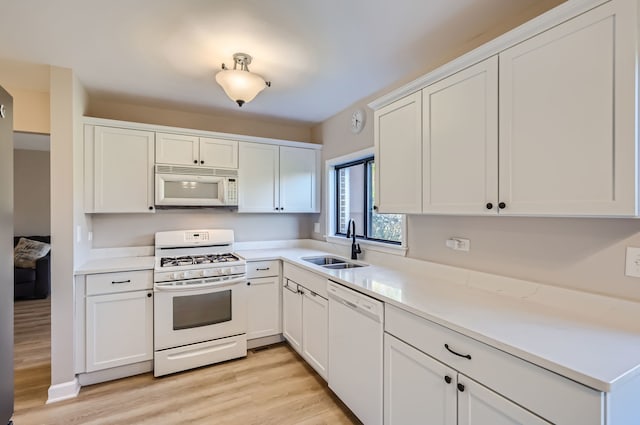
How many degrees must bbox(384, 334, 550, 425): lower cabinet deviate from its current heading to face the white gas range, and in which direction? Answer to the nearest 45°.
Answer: approximately 45° to its right

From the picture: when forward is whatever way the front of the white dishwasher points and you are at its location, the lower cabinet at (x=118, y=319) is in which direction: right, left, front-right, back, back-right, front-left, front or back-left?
front-right

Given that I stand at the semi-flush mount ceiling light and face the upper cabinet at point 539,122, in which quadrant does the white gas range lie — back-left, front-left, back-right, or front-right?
back-left

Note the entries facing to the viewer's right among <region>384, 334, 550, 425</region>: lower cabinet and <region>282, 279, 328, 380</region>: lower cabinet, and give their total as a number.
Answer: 0

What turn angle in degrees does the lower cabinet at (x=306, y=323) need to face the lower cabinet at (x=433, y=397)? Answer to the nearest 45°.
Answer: approximately 90° to its left

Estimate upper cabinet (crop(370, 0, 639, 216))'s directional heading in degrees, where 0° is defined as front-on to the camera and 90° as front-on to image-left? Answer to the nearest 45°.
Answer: approximately 45°

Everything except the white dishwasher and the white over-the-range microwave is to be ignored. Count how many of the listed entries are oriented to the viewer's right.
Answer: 0
